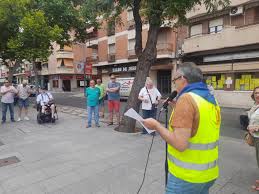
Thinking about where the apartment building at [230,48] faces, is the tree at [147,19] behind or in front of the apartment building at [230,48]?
in front

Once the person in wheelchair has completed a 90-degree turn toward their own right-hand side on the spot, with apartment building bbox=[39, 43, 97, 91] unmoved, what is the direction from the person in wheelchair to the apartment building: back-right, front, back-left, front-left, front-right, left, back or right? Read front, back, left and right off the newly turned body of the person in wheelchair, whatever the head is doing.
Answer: back-right

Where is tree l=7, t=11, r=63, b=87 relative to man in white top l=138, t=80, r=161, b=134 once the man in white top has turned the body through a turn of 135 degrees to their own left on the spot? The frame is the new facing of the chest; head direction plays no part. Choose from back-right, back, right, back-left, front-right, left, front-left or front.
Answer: left

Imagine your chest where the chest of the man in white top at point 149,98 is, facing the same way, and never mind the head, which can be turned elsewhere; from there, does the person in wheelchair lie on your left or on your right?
on your right

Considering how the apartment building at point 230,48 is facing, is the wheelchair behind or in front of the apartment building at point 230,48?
in front

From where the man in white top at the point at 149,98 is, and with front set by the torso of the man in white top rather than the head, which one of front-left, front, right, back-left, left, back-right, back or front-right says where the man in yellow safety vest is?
front

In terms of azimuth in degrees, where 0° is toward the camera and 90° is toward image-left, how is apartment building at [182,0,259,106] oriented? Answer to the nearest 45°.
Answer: approximately 45°

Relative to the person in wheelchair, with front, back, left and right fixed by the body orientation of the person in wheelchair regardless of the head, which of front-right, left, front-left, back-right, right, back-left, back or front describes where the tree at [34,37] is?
back-left

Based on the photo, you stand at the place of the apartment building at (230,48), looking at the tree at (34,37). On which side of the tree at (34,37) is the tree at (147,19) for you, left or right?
left

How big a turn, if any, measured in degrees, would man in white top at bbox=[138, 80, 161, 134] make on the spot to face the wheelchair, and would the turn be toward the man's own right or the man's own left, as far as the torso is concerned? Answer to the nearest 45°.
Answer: approximately 135° to the man's own right

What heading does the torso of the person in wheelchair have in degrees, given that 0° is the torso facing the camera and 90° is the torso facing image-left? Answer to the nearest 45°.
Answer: approximately 315°

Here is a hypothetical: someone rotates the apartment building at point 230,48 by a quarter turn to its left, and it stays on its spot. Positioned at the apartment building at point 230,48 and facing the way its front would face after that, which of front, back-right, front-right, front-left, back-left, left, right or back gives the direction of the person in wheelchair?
right

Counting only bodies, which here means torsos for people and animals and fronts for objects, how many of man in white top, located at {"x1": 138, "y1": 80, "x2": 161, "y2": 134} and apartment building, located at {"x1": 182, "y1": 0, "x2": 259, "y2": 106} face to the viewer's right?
0

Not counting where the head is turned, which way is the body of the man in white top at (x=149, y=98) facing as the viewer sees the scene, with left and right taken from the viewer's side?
facing the viewer

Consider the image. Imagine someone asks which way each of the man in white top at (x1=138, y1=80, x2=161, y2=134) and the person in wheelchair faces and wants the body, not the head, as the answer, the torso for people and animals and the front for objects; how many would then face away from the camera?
0
